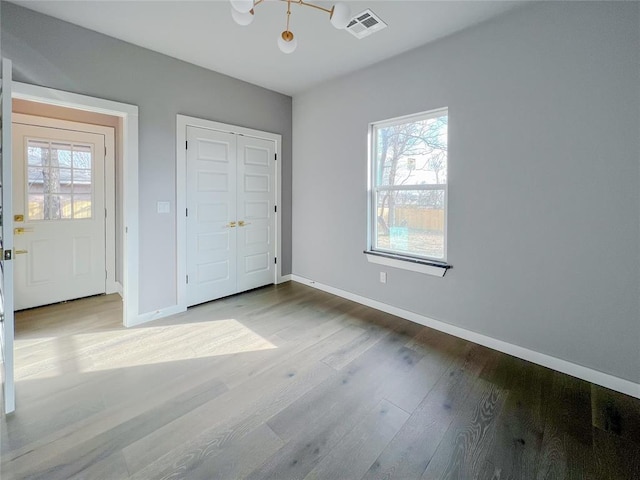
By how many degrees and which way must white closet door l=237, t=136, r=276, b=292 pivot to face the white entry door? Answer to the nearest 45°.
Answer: approximately 135° to its right

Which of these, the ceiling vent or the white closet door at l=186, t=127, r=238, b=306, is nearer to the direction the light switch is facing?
the ceiling vent

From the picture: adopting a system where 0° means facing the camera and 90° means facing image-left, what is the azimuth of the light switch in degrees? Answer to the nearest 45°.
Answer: approximately 0°

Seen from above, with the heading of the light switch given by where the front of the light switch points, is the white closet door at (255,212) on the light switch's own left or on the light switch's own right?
on the light switch's own left

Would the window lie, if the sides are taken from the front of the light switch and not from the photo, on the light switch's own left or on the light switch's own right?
on the light switch's own left

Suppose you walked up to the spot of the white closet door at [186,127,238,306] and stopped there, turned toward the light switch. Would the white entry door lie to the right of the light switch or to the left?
right

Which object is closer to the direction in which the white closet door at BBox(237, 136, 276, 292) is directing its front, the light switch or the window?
the window

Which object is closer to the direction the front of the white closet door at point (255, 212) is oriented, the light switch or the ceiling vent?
the ceiling vent

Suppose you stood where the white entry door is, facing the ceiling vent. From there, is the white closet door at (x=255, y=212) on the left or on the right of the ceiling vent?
left

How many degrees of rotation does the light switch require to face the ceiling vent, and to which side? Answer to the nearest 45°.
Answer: approximately 45° to its left

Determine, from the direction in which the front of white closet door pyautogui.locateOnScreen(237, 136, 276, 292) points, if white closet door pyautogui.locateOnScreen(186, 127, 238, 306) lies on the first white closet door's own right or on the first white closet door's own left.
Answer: on the first white closet door's own right

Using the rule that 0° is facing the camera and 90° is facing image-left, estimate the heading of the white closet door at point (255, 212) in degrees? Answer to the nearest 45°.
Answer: approximately 315°
